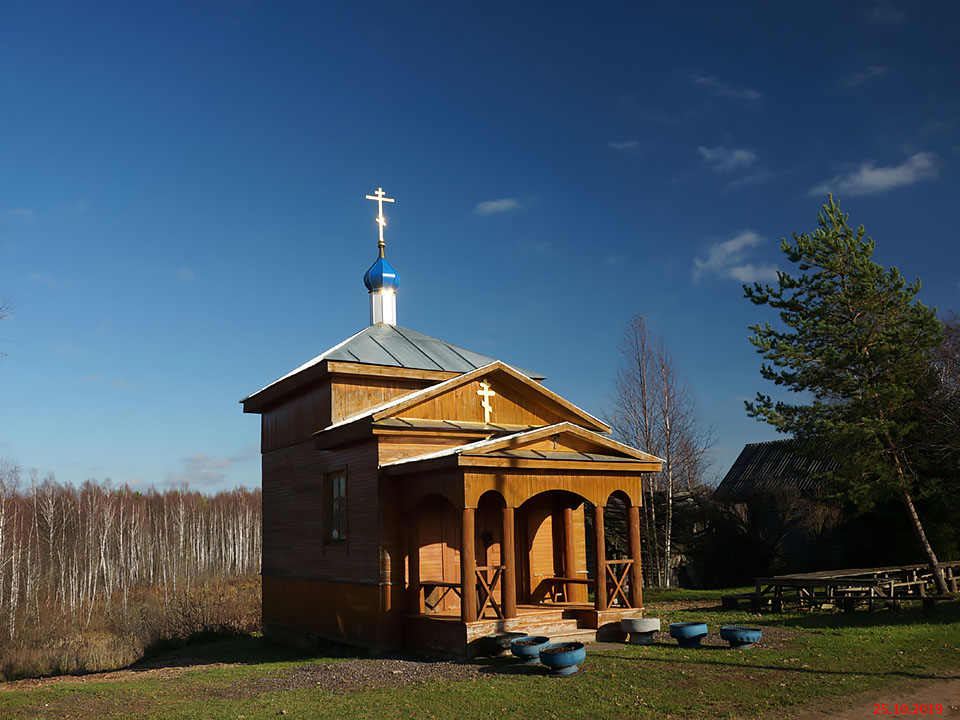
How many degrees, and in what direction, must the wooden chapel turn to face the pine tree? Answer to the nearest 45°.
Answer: approximately 45° to its left

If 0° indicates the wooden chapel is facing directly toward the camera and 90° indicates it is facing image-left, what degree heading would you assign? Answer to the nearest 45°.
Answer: approximately 315°
